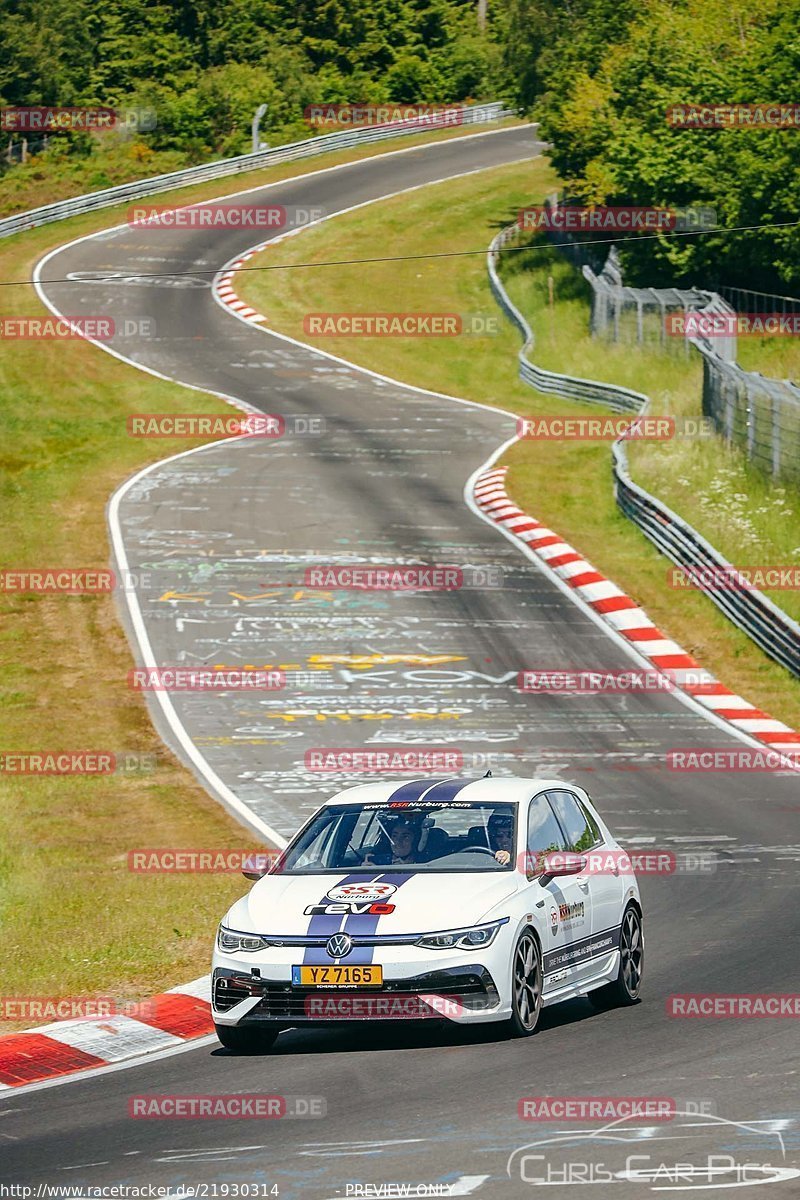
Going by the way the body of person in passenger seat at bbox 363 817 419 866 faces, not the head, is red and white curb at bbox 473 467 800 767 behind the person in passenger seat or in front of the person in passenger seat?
behind

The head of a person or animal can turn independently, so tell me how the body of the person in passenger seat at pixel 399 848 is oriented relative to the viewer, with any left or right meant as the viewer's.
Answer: facing the viewer and to the left of the viewer

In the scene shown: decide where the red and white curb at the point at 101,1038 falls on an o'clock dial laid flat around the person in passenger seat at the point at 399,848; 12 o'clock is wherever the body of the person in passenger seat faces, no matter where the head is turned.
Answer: The red and white curb is roughly at 1 o'clock from the person in passenger seat.

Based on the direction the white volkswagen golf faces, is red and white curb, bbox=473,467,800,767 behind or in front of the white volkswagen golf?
behind

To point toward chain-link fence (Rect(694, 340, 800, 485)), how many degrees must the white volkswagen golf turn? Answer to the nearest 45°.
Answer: approximately 135° to its right

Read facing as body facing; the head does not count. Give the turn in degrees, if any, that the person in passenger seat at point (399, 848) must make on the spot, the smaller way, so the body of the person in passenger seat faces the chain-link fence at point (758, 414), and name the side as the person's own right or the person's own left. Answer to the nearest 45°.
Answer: approximately 135° to the person's own right

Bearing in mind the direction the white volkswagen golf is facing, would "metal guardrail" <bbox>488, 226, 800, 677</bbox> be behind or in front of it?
behind
